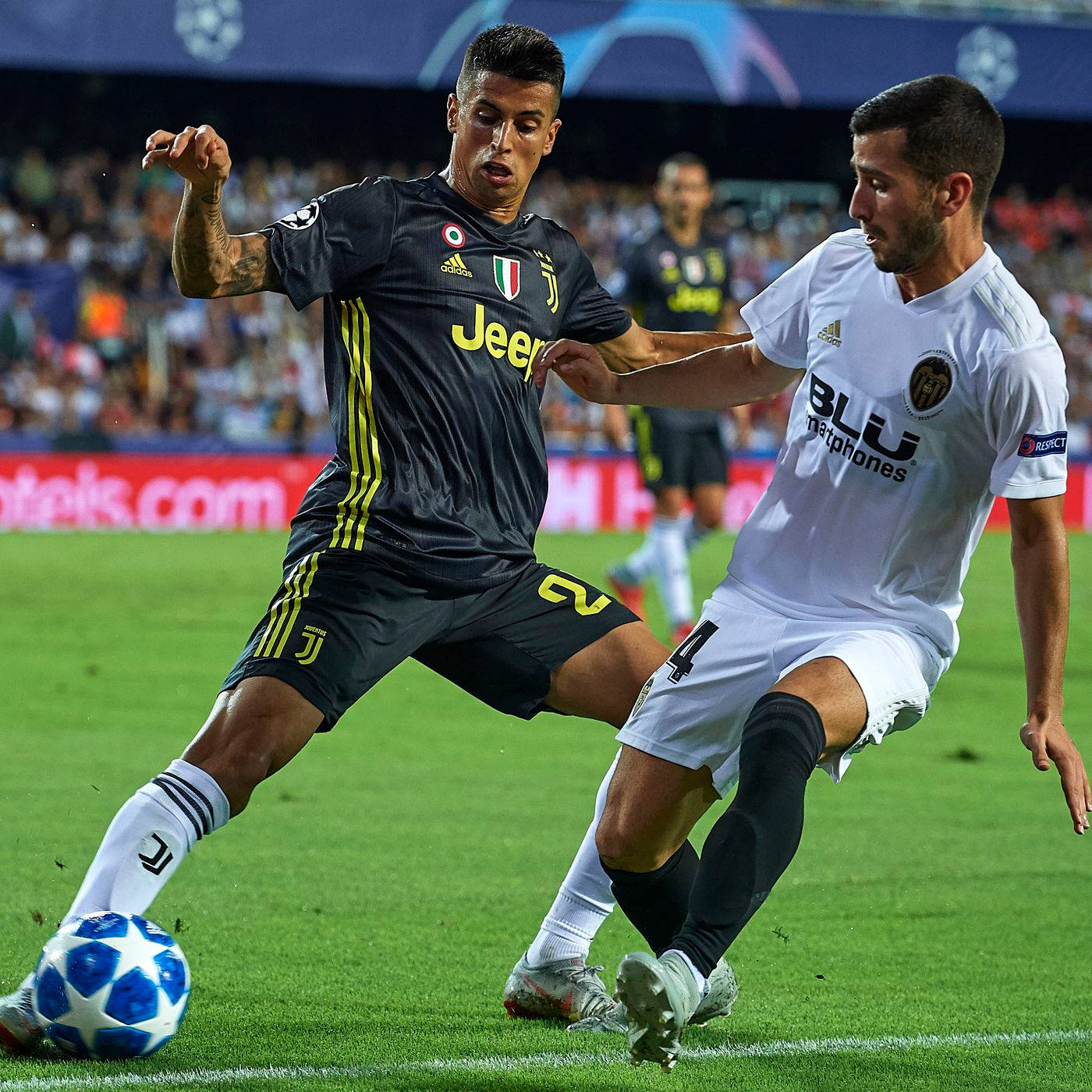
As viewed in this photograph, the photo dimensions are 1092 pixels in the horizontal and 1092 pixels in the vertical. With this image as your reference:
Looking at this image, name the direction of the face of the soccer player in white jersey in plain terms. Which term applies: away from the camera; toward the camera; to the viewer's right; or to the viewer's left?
to the viewer's left

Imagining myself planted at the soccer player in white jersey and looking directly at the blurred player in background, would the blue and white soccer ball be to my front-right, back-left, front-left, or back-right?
back-left

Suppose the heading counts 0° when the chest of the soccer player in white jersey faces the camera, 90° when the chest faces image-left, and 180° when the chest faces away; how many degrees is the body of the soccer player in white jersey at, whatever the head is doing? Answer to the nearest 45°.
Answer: approximately 45°

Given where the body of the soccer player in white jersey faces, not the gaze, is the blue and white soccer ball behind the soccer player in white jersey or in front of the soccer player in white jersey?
in front

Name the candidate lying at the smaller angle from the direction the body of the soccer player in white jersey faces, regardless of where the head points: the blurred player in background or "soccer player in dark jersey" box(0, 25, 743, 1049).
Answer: the soccer player in dark jersey

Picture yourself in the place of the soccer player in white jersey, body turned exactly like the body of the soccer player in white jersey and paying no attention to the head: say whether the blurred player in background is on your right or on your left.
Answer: on your right
